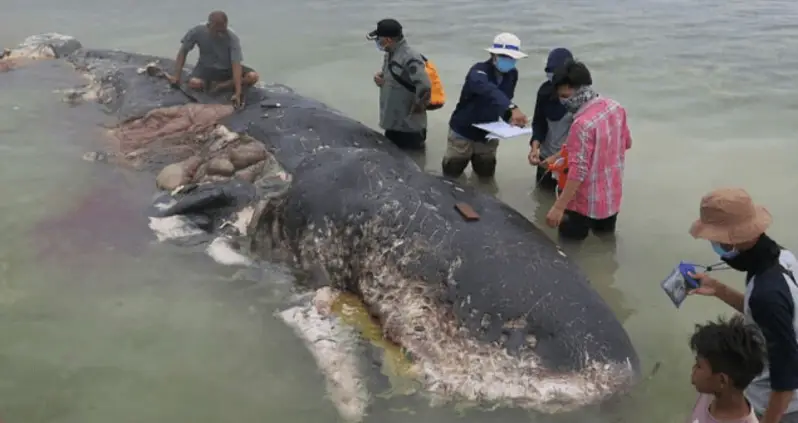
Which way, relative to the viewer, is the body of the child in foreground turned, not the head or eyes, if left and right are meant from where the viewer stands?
facing to the left of the viewer

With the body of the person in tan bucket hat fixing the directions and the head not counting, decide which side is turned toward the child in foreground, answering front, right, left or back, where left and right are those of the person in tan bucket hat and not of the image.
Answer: left

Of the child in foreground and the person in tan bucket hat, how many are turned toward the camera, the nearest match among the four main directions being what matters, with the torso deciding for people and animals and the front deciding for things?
0

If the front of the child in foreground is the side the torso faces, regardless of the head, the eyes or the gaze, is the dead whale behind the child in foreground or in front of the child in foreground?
in front

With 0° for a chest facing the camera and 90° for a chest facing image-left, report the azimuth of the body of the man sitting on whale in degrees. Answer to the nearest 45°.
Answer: approximately 0°

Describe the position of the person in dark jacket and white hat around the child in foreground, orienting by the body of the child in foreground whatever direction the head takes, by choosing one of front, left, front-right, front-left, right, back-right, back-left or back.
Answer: front-right

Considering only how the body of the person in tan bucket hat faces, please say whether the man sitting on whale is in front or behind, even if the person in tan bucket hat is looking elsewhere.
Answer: in front

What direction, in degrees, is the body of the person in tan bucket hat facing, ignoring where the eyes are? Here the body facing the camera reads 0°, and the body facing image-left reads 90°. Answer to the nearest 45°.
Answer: approximately 90°

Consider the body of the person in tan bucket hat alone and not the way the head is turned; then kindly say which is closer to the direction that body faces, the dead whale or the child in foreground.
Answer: the dead whale

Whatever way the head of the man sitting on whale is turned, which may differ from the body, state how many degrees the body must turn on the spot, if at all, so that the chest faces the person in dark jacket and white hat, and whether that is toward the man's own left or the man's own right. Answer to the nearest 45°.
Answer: approximately 45° to the man's own left

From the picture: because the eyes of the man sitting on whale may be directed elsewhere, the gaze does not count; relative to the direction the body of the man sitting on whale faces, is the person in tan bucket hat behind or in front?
in front
